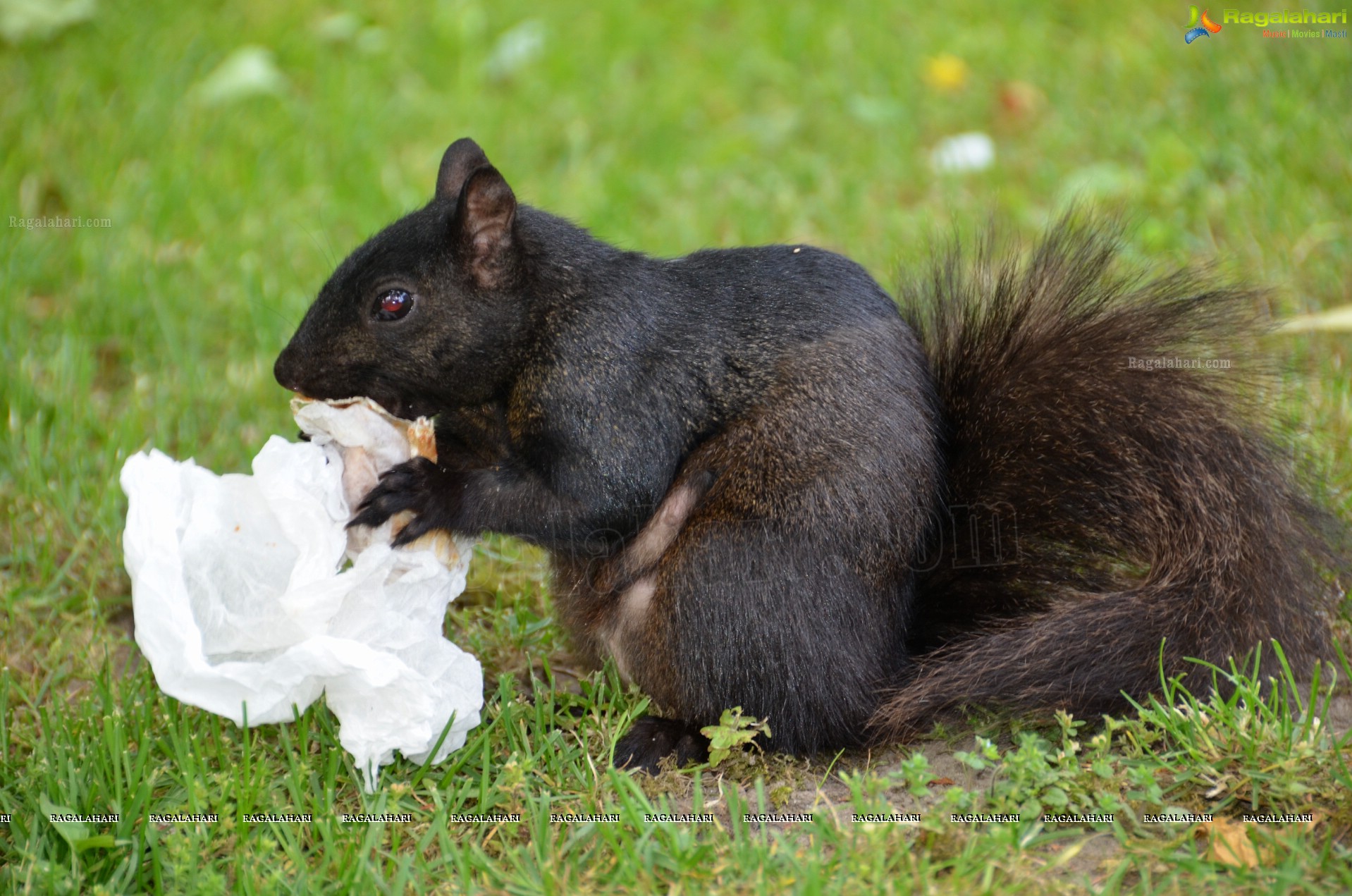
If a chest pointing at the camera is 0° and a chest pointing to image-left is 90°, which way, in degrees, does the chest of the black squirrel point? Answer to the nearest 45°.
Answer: approximately 90°

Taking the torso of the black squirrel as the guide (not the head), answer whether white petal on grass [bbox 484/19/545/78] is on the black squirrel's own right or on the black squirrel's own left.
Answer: on the black squirrel's own right

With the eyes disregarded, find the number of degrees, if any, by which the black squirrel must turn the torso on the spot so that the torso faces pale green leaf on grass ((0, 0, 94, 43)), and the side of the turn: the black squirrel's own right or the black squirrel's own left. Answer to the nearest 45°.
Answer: approximately 45° to the black squirrel's own right

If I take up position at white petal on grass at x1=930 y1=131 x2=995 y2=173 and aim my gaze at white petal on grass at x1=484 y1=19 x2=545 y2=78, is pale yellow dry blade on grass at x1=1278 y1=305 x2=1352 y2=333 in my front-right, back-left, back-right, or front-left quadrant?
back-left

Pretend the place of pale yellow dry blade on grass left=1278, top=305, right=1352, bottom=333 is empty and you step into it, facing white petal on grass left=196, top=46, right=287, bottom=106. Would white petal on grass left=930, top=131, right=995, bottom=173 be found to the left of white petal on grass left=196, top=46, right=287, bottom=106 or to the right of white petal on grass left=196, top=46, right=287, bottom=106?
right

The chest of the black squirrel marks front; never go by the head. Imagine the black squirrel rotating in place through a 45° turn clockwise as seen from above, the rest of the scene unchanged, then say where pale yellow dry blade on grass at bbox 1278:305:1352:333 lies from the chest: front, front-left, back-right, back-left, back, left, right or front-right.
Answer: right
